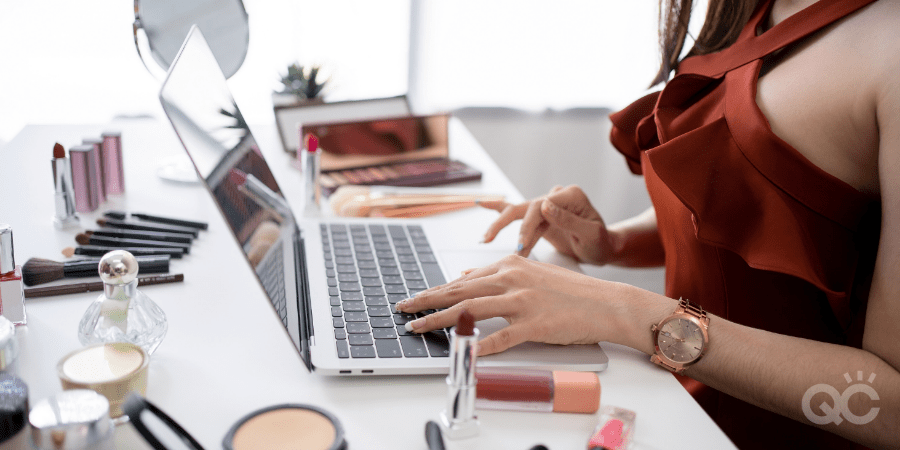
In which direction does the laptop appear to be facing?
to the viewer's right
